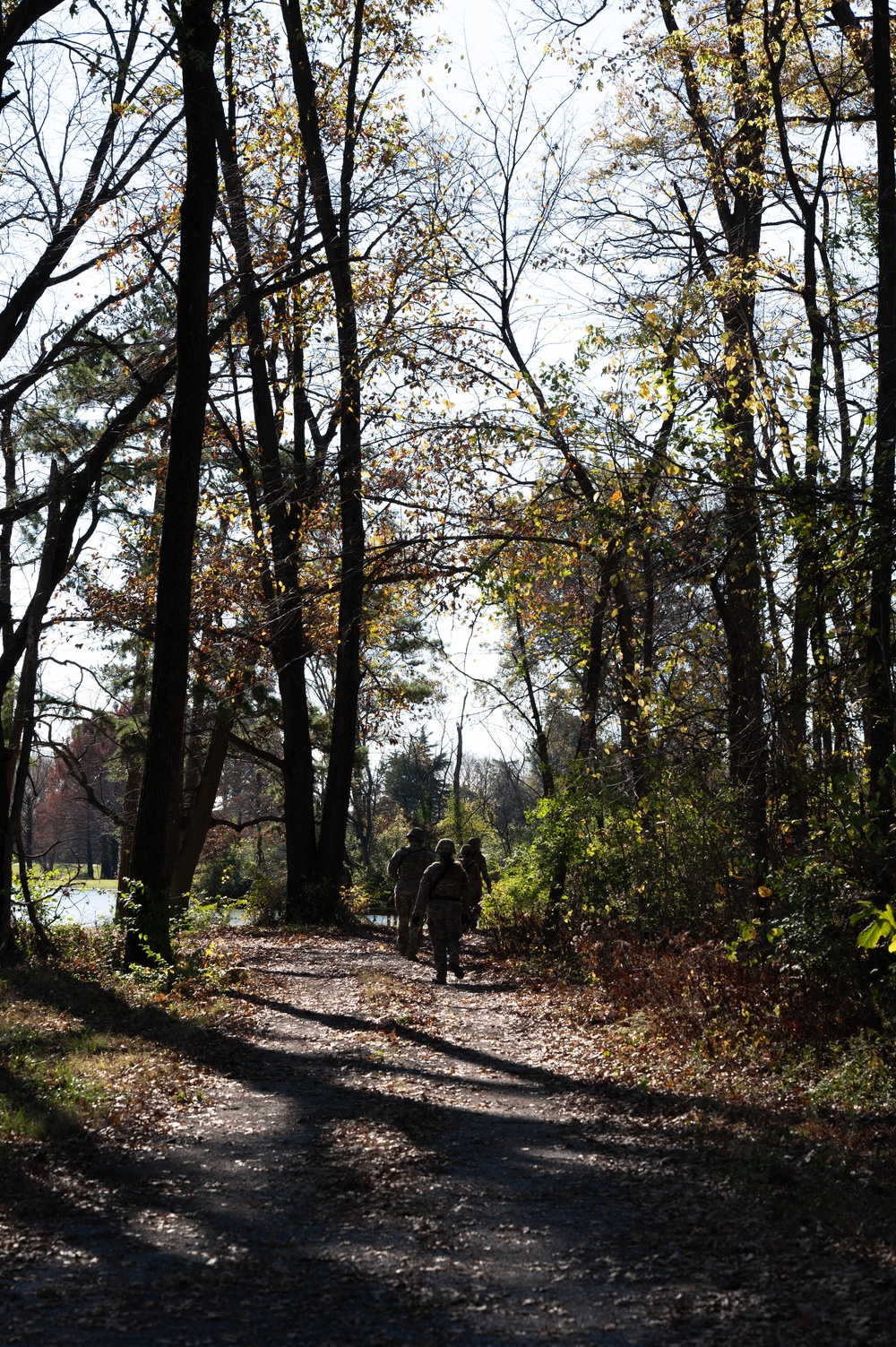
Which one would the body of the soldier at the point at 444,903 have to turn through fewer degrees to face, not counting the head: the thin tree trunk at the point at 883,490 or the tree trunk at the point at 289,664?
the tree trunk

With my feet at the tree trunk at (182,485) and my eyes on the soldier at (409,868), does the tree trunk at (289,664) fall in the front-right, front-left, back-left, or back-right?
front-left

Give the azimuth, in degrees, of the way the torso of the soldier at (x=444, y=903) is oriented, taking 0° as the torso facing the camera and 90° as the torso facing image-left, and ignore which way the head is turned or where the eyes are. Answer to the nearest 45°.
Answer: approximately 180°

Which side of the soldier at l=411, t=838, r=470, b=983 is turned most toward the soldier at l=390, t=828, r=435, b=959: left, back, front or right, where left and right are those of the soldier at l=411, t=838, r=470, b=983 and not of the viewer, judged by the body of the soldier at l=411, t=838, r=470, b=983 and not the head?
front

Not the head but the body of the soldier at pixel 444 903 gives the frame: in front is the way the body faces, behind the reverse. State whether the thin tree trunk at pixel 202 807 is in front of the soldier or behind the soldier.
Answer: in front
